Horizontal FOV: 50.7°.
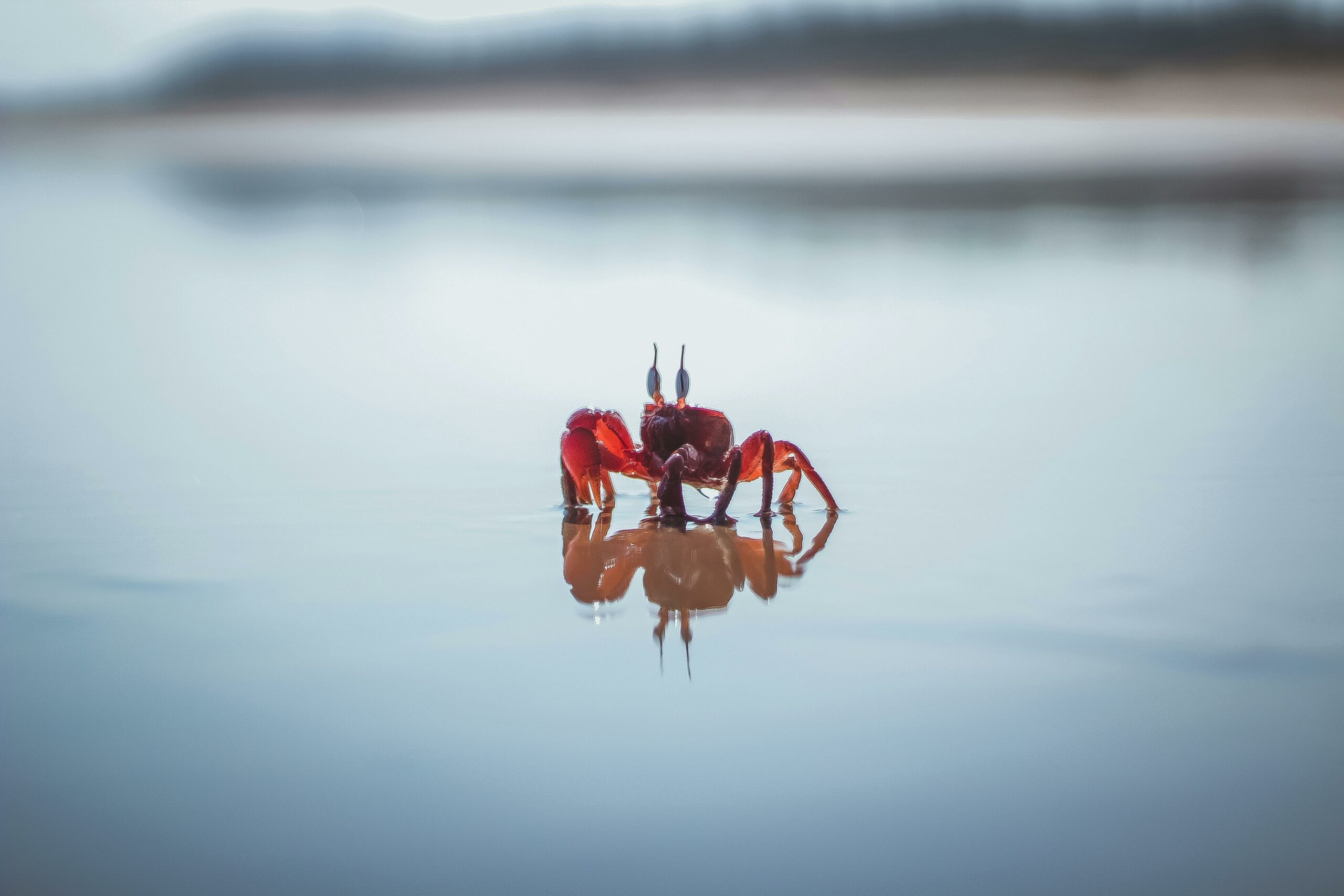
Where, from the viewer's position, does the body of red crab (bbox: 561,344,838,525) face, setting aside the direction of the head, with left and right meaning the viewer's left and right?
facing the viewer and to the left of the viewer
